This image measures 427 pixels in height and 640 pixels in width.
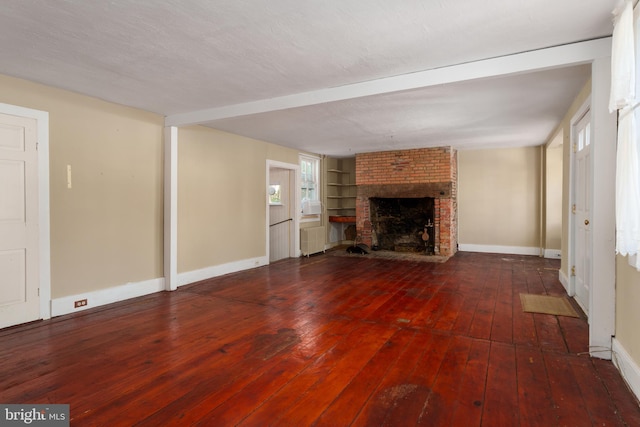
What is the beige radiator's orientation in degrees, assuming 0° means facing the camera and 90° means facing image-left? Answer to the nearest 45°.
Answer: approximately 315°

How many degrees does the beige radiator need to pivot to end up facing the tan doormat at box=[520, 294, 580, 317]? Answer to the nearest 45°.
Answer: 0° — it already faces it

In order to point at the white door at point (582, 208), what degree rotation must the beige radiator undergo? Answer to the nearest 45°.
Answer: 0° — it already faces it
